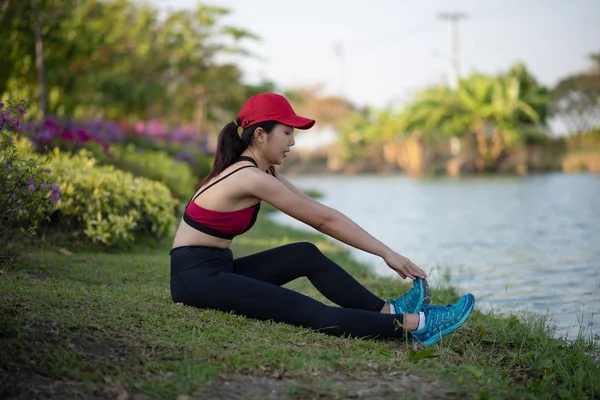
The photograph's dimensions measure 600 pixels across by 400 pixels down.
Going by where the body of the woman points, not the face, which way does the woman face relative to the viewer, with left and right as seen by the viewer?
facing to the right of the viewer

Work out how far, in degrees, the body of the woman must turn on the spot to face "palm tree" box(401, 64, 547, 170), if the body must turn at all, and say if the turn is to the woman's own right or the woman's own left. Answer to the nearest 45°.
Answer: approximately 90° to the woman's own left

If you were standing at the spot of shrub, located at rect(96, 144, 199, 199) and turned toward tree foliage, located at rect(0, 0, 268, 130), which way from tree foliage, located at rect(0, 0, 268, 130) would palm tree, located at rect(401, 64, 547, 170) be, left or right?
right

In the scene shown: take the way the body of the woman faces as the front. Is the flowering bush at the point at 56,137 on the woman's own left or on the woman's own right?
on the woman's own left

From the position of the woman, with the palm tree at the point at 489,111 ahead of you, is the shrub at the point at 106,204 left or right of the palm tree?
left

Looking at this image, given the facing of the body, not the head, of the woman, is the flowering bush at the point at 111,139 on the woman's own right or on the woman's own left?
on the woman's own left

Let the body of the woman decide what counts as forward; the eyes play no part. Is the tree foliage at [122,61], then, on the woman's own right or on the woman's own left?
on the woman's own left

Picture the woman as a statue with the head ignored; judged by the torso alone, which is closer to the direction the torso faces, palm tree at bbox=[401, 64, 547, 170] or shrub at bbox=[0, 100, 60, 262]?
the palm tree

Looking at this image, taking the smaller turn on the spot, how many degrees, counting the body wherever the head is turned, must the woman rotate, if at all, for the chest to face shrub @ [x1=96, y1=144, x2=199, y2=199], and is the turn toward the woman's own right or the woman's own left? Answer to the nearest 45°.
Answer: approximately 90° to the woman's own left
